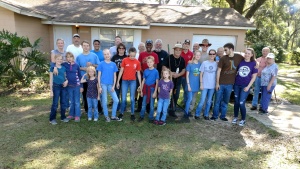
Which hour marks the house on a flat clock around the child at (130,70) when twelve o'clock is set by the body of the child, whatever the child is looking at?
The house is roughly at 6 o'clock from the child.

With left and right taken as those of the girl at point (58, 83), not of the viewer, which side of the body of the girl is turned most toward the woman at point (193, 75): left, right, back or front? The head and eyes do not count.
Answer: left

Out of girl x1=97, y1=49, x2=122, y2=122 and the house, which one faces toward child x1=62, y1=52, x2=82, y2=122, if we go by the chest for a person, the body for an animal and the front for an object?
the house

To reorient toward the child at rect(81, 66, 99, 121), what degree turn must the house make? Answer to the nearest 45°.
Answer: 0° — it already faces them

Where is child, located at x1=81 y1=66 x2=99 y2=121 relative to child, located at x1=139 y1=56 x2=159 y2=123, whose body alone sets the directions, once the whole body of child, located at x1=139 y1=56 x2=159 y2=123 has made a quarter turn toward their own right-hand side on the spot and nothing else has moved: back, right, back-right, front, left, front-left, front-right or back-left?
front

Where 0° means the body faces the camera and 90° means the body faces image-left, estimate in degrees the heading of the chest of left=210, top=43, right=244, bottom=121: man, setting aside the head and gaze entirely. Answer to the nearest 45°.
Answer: approximately 0°

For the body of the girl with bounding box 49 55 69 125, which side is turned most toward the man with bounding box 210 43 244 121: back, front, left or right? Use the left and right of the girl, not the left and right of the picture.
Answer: left

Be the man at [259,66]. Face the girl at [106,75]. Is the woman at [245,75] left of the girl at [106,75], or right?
left

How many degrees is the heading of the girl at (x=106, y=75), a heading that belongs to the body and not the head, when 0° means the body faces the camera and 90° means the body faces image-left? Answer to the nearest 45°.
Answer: approximately 0°
